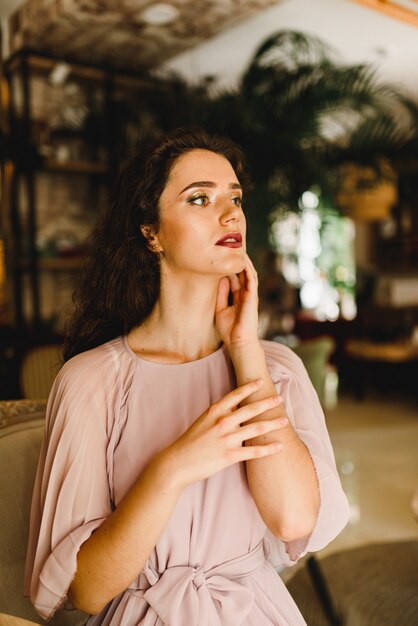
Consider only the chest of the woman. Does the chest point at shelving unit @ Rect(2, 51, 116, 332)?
no

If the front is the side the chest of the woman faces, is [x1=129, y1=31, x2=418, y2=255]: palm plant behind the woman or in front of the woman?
behind

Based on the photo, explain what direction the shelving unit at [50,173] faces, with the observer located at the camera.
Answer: facing the viewer and to the right of the viewer

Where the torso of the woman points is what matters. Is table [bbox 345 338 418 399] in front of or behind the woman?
behind

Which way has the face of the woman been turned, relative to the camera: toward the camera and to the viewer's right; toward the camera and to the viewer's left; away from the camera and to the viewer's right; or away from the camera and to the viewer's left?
toward the camera and to the viewer's right

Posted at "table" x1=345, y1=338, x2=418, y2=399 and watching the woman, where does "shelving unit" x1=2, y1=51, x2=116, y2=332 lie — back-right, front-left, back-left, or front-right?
front-right

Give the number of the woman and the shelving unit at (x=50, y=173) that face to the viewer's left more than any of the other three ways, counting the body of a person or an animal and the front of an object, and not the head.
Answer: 0

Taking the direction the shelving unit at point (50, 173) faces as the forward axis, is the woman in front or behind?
in front

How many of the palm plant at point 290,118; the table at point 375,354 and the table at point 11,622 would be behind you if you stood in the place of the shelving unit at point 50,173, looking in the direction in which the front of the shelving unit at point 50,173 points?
0

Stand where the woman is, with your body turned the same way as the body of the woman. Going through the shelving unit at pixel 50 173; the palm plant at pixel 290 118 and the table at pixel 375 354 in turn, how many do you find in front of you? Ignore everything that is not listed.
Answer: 0

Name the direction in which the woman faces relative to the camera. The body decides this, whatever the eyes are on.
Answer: toward the camera

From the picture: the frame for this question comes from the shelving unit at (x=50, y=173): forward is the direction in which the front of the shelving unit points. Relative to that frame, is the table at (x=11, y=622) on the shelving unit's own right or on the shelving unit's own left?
on the shelving unit's own right
